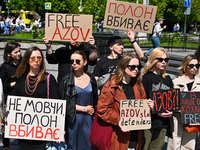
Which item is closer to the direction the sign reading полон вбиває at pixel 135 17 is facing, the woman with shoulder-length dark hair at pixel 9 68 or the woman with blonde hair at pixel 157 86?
the woman with blonde hair

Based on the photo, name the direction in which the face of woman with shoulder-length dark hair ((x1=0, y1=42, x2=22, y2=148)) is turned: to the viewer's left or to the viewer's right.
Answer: to the viewer's right

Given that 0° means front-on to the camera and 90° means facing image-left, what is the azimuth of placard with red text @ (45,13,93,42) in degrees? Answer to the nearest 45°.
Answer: approximately 0°

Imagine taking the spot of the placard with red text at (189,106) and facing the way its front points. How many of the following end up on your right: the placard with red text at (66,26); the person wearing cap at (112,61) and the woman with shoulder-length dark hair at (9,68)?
3

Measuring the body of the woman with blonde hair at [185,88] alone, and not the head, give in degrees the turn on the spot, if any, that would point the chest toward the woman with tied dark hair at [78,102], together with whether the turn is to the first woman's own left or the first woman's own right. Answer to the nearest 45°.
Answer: approximately 90° to the first woman's own right

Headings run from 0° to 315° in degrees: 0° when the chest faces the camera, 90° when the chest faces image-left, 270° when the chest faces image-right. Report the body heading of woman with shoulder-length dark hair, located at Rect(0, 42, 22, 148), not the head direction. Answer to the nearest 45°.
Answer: approximately 315°

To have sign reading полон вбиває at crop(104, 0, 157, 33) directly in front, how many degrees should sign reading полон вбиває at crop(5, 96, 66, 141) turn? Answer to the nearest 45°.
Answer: approximately 135° to its left

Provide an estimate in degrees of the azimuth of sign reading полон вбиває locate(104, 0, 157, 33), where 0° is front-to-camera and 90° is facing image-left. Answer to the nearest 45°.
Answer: approximately 0°
